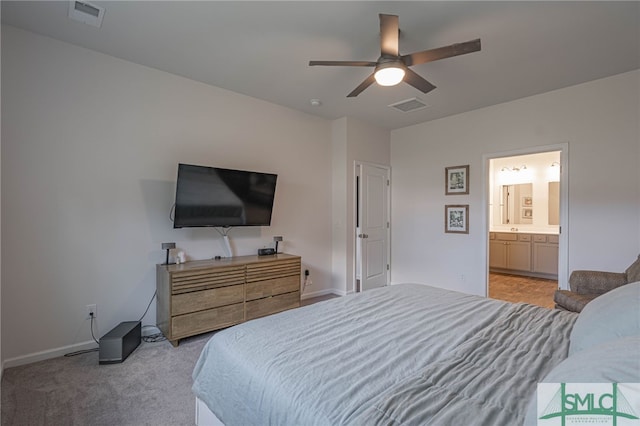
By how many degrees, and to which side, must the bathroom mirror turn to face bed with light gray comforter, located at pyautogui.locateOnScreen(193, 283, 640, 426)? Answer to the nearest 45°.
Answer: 0° — it already faces it

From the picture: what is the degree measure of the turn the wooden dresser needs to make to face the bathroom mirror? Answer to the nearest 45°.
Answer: approximately 45° to its left

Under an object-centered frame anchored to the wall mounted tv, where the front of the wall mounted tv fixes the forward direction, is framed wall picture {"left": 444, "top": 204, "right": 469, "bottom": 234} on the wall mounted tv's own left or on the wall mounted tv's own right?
on the wall mounted tv's own left

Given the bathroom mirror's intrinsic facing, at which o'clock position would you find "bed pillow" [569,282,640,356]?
The bed pillow is roughly at 12 o'clock from the bathroom mirror.

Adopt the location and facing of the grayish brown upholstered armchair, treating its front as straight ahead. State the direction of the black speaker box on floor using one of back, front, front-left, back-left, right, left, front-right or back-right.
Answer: front

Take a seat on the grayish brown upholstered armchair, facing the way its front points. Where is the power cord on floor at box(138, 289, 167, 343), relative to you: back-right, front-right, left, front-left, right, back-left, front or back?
front

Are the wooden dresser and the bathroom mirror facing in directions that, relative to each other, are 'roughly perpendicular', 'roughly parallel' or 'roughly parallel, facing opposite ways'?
roughly perpendicular

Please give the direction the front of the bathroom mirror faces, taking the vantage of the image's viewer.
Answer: facing the viewer

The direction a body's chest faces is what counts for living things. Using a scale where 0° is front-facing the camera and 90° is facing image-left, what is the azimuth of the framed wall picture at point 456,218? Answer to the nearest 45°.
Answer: approximately 45°

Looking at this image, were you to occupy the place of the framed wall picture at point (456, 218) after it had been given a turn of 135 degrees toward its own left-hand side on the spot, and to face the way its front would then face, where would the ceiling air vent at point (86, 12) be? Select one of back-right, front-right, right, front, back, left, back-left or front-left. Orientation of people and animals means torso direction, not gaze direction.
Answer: back-right

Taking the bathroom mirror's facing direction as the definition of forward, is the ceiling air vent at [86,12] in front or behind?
in front

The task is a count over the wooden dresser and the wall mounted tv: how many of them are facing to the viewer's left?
0

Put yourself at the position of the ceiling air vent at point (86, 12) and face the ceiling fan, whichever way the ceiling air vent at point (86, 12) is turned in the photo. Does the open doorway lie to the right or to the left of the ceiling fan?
left

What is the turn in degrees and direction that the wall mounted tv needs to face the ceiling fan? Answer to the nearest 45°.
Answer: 0° — it already faces it

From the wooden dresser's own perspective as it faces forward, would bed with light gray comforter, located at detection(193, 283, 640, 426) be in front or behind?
in front

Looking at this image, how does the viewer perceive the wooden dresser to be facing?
facing the viewer and to the right of the viewer

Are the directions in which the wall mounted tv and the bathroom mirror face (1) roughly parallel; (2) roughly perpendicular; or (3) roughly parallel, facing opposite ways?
roughly perpendicular
